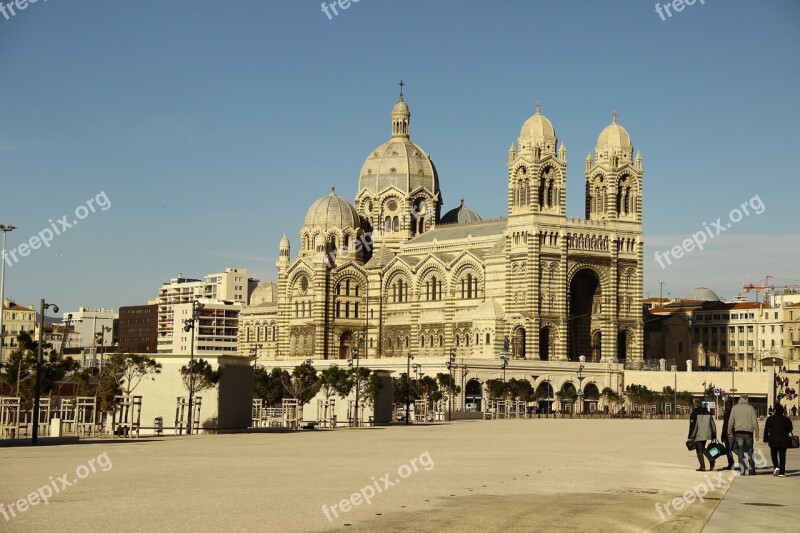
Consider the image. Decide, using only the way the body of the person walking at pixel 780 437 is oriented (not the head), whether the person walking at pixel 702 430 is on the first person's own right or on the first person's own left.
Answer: on the first person's own left

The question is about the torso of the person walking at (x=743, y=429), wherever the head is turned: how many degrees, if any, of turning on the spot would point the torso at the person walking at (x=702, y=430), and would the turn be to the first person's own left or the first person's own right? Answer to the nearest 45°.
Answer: approximately 45° to the first person's own left

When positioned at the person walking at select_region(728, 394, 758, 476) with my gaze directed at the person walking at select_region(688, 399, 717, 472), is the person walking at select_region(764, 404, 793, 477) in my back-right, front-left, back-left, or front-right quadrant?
back-right

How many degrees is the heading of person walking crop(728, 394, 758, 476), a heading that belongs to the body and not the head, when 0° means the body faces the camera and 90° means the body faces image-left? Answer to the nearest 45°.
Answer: approximately 180°

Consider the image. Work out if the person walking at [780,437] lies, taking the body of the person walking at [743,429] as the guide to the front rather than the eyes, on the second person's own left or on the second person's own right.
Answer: on the second person's own right

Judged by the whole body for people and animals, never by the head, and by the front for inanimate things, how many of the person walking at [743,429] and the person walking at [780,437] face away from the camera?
2

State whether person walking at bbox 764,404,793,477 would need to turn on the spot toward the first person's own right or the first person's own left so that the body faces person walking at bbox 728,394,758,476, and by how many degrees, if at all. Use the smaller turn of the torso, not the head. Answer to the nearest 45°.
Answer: approximately 90° to the first person's own left

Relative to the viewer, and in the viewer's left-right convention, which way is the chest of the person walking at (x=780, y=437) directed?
facing away from the viewer
